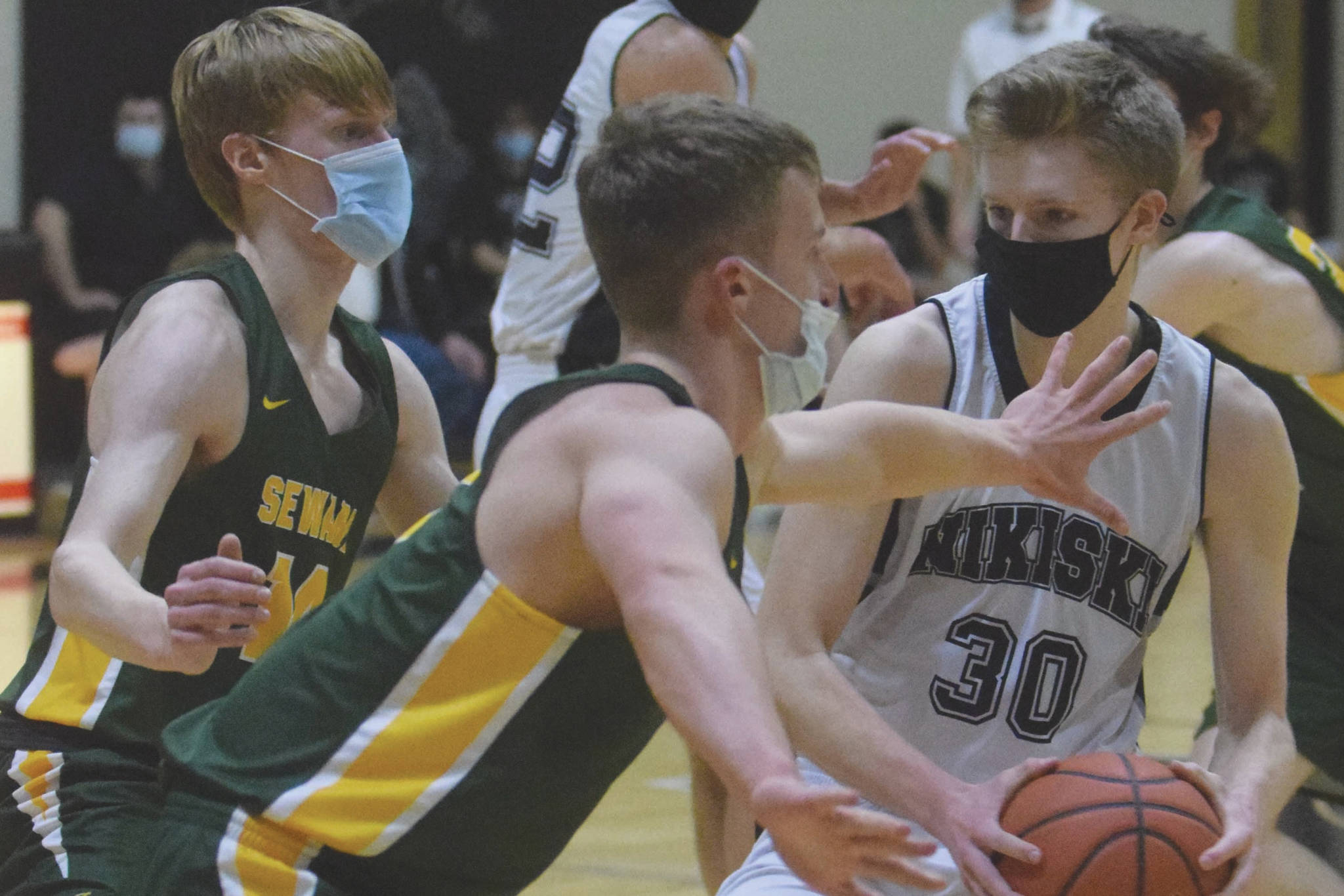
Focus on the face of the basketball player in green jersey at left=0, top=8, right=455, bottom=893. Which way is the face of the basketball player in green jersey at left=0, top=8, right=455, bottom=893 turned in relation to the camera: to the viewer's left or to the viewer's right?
to the viewer's right

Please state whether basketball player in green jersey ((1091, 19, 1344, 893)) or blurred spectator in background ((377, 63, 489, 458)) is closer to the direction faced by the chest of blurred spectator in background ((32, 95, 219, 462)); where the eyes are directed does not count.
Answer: the basketball player in green jersey

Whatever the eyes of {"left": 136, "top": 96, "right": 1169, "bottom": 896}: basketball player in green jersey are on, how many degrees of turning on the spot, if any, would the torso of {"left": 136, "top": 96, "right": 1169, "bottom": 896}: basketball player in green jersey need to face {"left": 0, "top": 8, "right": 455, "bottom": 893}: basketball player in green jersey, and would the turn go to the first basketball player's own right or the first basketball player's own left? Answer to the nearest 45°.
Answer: approximately 135° to the first basketball player's own left

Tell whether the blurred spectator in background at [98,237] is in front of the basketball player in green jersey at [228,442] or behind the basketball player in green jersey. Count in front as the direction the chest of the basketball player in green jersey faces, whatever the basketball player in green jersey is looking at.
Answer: behind

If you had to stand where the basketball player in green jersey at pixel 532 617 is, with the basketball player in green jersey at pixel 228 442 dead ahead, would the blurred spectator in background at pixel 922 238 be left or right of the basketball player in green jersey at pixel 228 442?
right

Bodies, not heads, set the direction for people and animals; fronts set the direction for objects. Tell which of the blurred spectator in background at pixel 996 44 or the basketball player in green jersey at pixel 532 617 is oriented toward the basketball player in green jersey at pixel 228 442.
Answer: the blurred spectator in background

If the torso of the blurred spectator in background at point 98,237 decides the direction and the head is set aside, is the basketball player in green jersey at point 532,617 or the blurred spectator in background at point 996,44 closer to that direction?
the basketball player in green jersey

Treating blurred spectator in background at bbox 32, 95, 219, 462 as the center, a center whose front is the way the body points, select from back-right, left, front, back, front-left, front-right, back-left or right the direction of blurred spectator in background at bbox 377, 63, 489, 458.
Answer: left

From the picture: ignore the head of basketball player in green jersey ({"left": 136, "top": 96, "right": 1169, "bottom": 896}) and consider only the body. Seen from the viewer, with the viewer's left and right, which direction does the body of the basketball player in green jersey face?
facing to the right of the viewer

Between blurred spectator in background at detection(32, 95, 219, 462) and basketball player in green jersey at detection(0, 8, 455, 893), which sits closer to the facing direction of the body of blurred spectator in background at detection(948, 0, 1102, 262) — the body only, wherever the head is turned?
the basketball player in green jersey

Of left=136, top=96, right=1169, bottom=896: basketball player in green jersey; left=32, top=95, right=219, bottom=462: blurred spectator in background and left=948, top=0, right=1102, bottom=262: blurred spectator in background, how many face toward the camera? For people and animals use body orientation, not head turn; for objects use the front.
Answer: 2

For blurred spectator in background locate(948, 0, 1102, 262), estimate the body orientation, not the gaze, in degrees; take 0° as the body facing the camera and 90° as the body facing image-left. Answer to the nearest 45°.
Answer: approximately 0°

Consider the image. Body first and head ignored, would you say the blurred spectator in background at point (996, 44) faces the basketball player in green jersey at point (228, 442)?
yes
